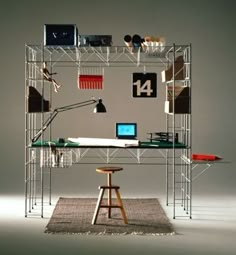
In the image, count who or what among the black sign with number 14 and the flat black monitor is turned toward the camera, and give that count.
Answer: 2

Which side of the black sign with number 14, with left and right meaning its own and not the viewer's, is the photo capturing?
front

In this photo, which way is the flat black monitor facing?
toward the camera

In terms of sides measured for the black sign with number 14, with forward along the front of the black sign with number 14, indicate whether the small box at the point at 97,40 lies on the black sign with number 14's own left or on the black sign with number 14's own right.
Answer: on the black sign with number 14's own right

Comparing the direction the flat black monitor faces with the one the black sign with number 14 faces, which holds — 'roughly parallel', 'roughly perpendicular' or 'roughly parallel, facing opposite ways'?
roughly parallel

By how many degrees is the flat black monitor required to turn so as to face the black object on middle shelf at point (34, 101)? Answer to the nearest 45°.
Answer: approximately 90° to its right
